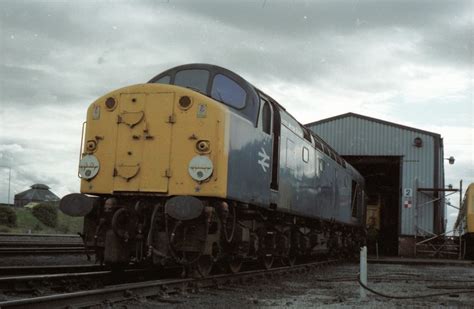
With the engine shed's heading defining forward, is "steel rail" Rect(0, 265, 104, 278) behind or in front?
in front

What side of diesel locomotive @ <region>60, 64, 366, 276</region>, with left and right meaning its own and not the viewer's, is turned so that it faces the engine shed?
back

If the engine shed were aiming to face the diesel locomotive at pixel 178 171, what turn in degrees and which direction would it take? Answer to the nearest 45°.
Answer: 0° — it already faces it

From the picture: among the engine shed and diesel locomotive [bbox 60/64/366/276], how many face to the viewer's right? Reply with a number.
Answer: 0

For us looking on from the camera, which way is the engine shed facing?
facing the viewer

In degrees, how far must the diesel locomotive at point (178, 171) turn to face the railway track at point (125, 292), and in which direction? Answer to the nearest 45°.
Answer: approximately 45° to its left

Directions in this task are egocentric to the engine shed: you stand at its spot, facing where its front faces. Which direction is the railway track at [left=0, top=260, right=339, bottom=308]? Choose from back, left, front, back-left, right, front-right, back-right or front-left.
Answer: front
